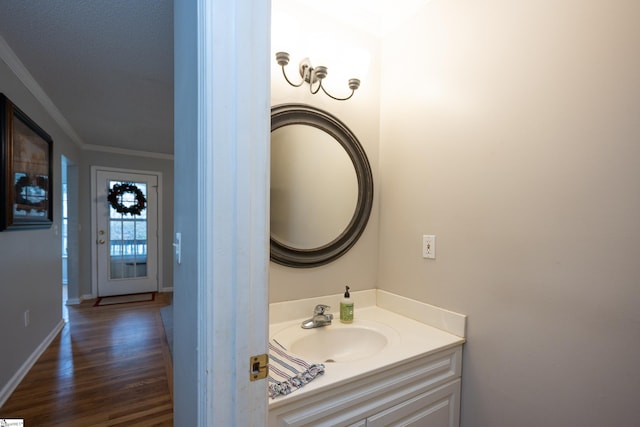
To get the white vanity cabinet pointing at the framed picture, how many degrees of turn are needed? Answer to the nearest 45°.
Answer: approximately 135° to its right

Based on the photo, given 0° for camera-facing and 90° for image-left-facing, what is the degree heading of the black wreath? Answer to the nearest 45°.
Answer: approximately 0°

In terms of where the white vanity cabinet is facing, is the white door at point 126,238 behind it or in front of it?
behind

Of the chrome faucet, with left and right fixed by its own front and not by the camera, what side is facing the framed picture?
right

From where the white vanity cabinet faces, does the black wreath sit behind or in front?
behind

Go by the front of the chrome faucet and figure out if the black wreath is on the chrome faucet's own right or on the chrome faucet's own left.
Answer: on the chrome faucet's own right

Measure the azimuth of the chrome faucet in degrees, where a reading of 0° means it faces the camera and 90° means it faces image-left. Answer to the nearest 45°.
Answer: approximately 45°
